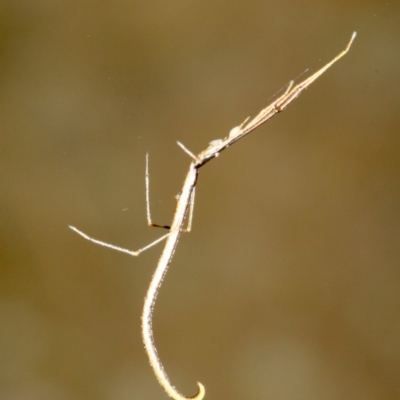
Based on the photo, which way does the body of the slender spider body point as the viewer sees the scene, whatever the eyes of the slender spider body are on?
to the viewer's right
